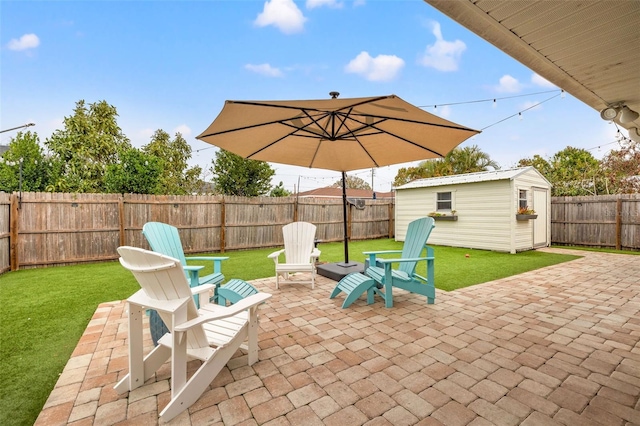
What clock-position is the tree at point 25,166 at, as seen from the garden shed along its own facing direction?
The tree is roughly at 4 o'clock from the garden shed.

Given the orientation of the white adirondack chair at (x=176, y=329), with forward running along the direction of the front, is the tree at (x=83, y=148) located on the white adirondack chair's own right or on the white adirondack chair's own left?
on the white adirondack chair's own left

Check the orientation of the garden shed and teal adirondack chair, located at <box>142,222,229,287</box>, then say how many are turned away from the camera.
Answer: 0

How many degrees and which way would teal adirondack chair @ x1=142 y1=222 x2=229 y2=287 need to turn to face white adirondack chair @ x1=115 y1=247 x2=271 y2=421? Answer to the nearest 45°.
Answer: approximately 45° to its right

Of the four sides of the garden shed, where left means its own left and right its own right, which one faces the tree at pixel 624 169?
left

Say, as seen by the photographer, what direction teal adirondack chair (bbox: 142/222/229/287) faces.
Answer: facing the viewer and to the right of the viewer

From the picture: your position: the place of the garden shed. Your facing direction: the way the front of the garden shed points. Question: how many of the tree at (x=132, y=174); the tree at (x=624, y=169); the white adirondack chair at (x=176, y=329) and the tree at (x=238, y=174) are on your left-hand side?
1

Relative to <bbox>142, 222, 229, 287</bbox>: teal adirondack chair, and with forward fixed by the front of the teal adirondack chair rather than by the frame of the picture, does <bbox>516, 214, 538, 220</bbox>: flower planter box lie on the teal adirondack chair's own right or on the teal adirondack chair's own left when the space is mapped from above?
on the teal adirondack chair's own left

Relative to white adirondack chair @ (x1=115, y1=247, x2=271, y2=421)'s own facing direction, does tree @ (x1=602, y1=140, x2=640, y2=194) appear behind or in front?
in front

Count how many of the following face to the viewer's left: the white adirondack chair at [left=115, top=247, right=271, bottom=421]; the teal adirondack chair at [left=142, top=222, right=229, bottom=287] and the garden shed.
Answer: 0
